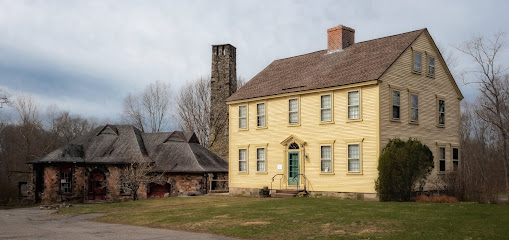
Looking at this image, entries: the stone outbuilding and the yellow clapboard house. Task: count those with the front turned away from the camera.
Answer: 0

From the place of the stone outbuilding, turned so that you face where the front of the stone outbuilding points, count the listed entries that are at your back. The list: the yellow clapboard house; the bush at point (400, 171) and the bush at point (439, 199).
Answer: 0

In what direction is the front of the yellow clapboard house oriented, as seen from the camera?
facing the viewer and to the left of the viewer

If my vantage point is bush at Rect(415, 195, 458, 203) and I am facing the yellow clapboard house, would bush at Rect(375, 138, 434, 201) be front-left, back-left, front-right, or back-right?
front-left

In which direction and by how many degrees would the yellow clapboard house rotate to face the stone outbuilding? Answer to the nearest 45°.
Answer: approximately 90° to its right

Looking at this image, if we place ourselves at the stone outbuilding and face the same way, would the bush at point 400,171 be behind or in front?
in front

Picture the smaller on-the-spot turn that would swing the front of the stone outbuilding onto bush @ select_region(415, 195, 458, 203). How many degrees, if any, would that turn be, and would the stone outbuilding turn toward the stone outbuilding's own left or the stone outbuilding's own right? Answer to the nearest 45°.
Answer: approximately 45° to the stone outbuilding's own left

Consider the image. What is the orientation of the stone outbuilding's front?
toward the camera

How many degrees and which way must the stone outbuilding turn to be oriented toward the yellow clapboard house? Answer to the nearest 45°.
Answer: approximately 45° to its left

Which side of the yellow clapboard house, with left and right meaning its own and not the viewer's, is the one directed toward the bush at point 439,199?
left
